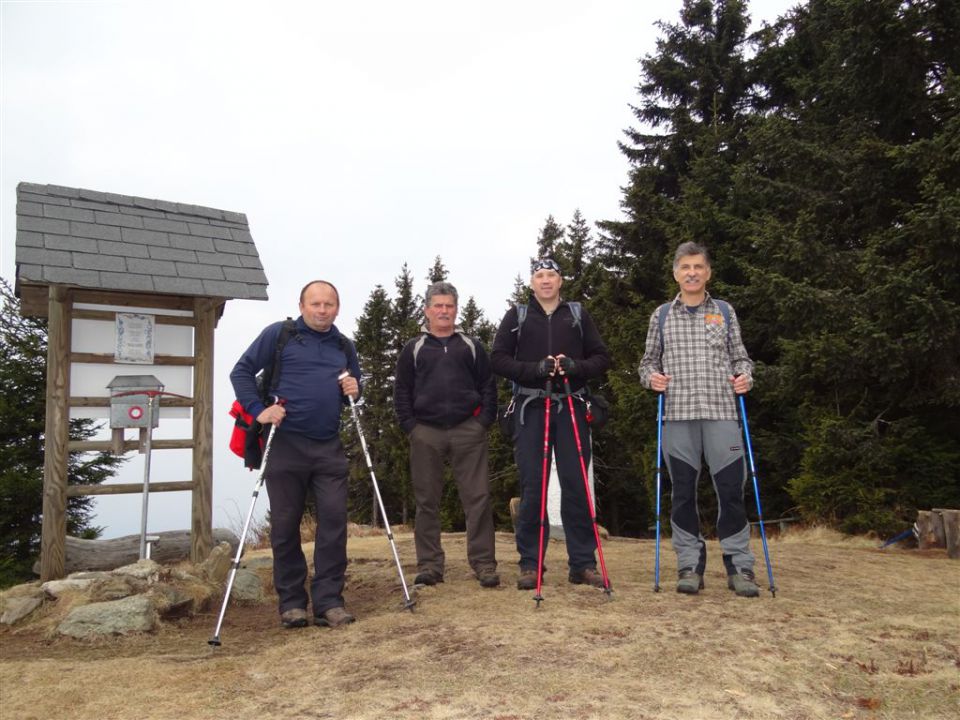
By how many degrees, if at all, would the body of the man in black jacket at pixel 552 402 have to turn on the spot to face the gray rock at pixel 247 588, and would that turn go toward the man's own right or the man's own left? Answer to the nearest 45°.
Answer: approximately 90° to the man's own right

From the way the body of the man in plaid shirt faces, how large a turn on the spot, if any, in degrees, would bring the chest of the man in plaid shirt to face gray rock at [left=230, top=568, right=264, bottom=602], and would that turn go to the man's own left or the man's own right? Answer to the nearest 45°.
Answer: approximately 90° to the man's own right

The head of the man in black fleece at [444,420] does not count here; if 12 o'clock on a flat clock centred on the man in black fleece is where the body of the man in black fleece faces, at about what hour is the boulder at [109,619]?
The boulder is roughly at 3 o'clock from the man in black fleece.

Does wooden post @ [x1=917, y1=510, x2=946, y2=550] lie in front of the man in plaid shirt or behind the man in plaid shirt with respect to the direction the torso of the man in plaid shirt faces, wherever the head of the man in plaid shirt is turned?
behind

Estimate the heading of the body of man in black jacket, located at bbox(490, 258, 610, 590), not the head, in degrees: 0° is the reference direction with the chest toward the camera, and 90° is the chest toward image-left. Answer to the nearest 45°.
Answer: approximately 0°

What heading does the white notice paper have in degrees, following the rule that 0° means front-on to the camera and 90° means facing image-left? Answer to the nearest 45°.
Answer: approximately 0°

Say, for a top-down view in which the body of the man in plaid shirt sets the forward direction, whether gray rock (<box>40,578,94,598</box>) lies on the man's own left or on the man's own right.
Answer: on the man's own right
